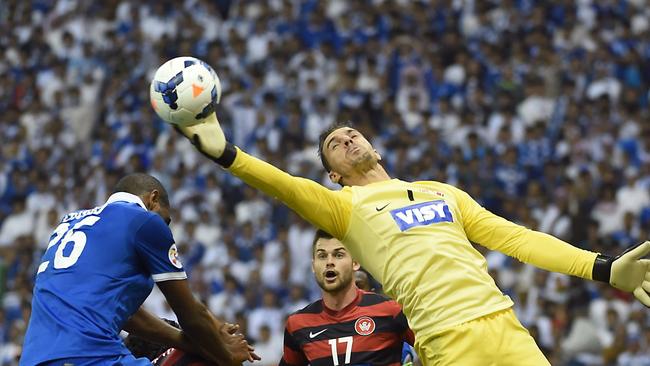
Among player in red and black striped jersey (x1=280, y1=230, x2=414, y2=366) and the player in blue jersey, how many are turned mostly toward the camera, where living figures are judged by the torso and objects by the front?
1

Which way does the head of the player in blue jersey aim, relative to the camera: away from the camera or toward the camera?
away from the camera

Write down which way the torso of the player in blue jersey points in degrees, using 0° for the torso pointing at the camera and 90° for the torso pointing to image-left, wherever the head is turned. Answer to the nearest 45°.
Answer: approximately 225°

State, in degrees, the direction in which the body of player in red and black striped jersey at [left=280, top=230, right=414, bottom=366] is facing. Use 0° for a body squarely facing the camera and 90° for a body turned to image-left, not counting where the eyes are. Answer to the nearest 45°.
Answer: approximately 0°
